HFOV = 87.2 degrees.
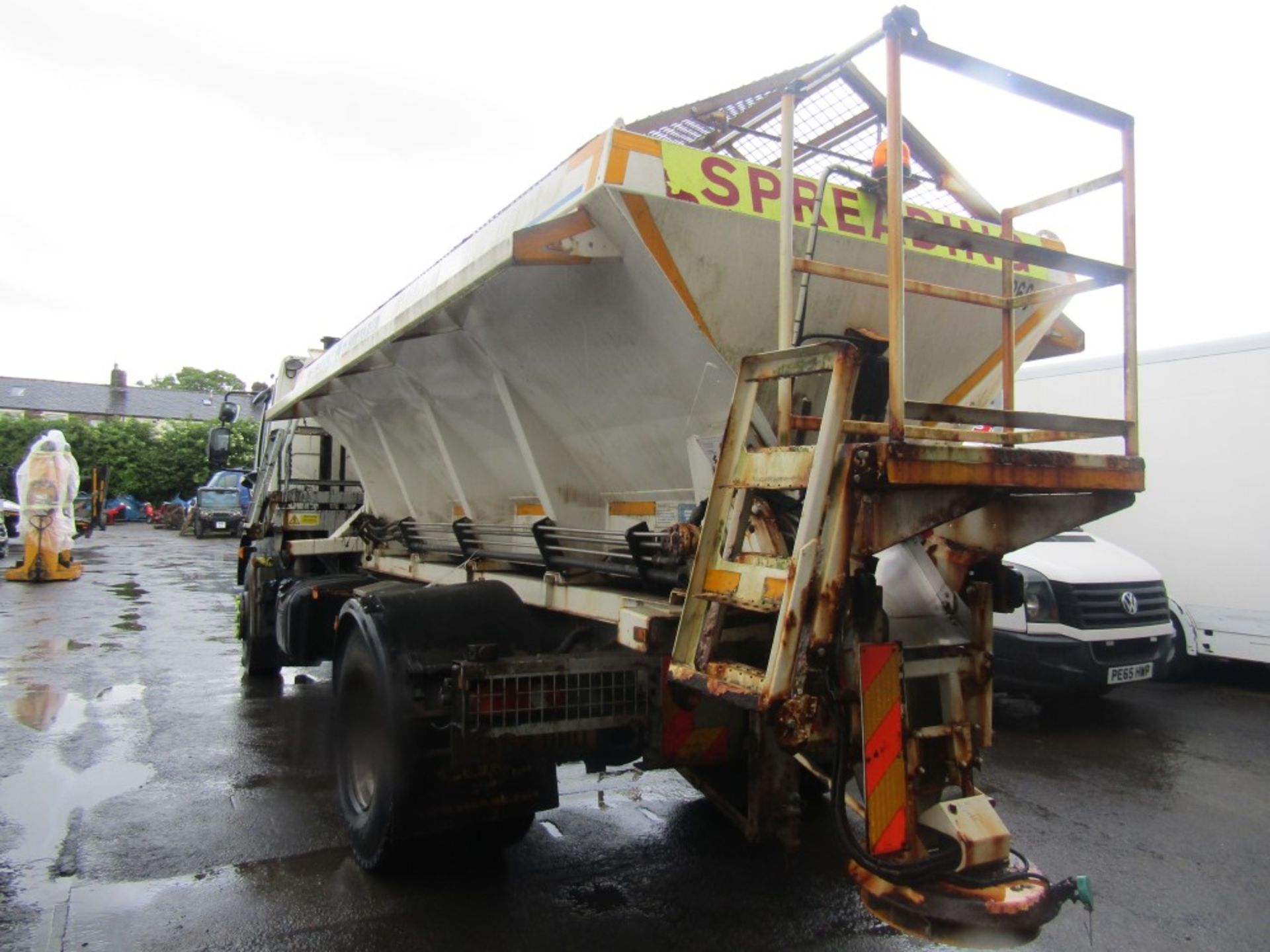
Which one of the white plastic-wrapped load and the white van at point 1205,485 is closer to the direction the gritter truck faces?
the white plastic-wrapped load

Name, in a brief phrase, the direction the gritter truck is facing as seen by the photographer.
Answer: facing away from the viewer and to the left of the viewer

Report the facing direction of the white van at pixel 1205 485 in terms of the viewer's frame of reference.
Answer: facing the viewer and to the right of the viewer

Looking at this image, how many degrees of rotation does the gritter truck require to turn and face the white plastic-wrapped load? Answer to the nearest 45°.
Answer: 0° — it already faces it

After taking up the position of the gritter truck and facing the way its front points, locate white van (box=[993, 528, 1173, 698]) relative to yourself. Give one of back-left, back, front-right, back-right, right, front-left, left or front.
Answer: right

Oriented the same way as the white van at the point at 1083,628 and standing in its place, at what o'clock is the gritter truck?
The gritter truck is roughly at 2 o'clock from the white van.

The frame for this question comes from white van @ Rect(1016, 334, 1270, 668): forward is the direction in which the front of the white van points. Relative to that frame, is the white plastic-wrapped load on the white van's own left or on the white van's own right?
on the white van's own right

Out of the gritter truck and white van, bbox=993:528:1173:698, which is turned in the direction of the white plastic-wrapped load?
the gritter truck

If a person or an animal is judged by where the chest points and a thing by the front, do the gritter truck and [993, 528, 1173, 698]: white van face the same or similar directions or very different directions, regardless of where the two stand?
very different directions

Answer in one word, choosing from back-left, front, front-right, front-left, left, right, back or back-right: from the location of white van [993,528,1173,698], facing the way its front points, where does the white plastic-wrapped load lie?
back-right

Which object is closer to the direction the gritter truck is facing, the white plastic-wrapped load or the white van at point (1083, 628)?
the white plastic-wrapped load

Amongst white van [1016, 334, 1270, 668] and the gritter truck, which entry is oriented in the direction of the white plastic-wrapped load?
the gritter truck
